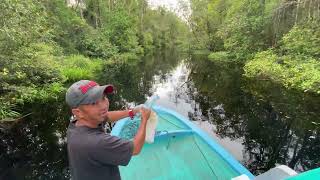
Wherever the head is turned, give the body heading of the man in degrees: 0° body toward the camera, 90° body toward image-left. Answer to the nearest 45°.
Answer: approximately 270°
